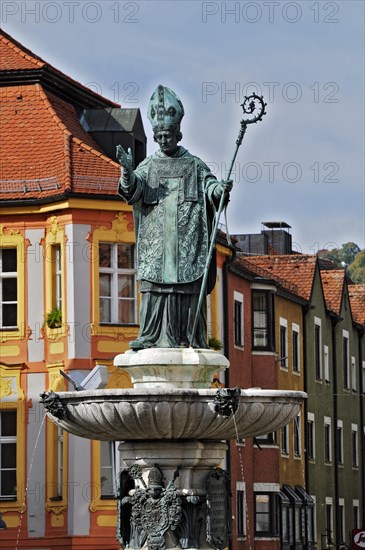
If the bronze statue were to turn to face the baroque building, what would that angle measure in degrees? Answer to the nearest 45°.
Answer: approximately 180°

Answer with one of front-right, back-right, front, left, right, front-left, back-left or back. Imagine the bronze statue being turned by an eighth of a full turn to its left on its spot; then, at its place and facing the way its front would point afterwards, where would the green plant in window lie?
back-left

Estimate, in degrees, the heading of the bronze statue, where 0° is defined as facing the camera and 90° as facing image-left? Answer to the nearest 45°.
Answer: approximately 0°
